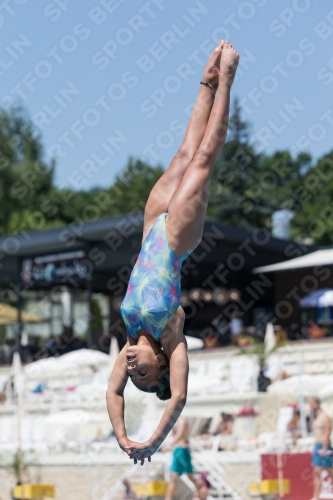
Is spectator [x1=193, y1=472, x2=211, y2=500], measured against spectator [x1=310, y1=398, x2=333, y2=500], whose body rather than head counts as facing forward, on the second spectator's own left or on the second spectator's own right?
on the second spectator's own right

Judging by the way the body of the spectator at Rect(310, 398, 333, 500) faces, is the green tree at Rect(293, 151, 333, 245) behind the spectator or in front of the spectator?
behind

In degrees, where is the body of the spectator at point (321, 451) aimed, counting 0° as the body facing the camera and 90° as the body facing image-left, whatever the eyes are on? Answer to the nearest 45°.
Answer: approximately 45°

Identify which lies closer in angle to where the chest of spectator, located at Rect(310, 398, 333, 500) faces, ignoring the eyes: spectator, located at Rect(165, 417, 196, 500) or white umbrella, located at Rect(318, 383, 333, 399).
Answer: the spectator

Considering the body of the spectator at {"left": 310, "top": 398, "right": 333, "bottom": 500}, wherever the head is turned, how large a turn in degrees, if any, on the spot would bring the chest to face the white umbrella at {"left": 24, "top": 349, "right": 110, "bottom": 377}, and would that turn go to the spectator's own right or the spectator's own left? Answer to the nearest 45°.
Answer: approximately 90° to the spectator's own right

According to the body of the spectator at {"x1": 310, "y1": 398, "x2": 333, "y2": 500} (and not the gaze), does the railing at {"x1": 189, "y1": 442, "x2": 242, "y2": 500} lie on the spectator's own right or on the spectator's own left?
on the spectator's own right

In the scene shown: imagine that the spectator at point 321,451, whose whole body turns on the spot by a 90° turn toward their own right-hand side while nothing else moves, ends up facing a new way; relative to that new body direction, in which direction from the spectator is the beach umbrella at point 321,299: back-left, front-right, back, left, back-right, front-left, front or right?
front-right

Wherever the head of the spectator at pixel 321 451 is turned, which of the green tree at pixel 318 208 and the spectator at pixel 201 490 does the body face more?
the spectator

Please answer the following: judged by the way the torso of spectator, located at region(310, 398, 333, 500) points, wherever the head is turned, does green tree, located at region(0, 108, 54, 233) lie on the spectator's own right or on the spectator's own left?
on the spectator's own right

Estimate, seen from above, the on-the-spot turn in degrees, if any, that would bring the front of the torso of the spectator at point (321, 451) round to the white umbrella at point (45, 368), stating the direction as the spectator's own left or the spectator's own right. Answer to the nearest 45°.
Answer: approximately 90° to the spectator's own right

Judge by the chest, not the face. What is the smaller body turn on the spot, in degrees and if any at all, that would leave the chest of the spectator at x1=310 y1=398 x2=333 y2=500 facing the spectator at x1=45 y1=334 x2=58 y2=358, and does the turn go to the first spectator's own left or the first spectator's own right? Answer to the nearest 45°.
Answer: approximately 90° to the first spectator's own right

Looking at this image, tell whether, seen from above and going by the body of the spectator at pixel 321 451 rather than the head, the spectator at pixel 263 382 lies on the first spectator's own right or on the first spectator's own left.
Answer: on the first spectator's own right

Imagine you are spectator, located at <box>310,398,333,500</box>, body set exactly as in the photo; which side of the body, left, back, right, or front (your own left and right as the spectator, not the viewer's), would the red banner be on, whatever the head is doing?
right

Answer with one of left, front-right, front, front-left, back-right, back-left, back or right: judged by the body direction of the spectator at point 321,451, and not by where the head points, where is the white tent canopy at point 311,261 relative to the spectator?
back-right
